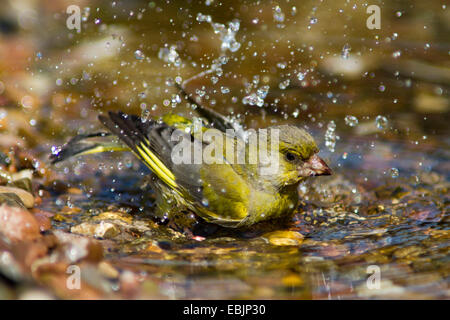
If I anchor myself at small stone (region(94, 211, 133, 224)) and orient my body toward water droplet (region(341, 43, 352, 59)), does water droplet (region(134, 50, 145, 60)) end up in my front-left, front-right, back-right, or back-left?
front-left

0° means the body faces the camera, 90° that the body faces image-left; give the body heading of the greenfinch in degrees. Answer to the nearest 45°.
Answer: approximately 270°

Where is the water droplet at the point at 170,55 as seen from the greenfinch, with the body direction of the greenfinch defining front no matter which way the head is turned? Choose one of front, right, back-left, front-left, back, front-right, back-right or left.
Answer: back

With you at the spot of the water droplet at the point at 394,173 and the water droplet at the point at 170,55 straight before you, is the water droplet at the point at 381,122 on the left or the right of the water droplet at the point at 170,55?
right

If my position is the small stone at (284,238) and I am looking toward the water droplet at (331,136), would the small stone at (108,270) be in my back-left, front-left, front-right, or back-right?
back-left

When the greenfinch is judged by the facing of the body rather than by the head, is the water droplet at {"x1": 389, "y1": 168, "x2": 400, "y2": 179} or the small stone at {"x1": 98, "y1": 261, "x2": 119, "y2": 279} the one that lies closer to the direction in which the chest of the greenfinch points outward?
the water droplet

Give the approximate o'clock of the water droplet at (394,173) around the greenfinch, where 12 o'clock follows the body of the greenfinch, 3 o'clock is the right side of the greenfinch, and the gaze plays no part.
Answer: The water droplet is roughly at 11 o'clock from the greenfinch.

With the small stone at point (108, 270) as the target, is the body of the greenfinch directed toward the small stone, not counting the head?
no

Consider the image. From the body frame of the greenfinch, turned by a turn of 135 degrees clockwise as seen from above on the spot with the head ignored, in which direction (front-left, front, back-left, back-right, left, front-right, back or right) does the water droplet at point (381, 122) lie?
back

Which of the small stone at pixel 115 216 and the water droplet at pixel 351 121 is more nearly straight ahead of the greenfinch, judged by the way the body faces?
the water droplet

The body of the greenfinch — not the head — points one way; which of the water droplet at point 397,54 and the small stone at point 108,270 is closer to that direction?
the water droplet
